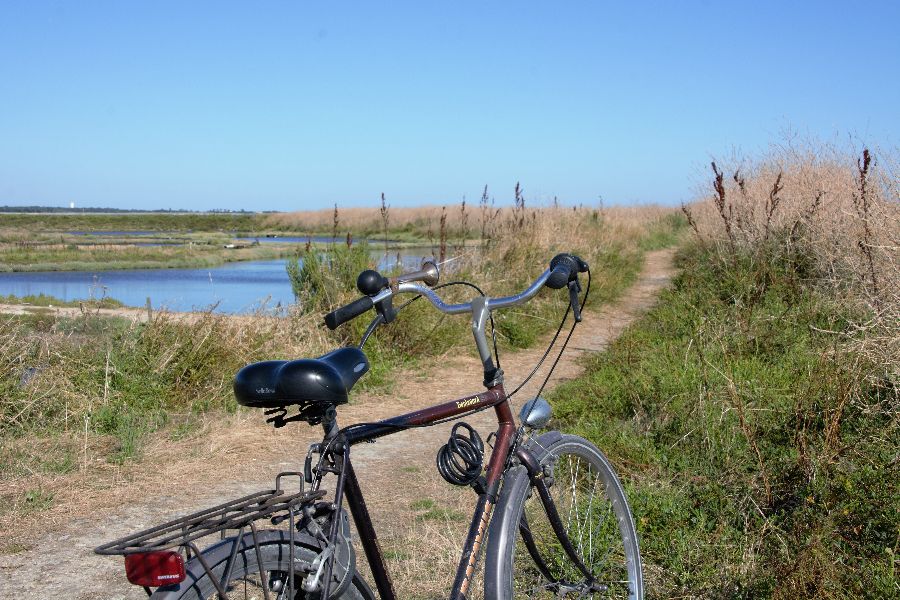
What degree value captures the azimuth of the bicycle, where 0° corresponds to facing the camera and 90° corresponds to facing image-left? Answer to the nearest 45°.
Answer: approximately 225°
